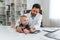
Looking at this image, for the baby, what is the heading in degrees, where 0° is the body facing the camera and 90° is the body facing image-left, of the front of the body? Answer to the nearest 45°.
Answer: approximately 315°
